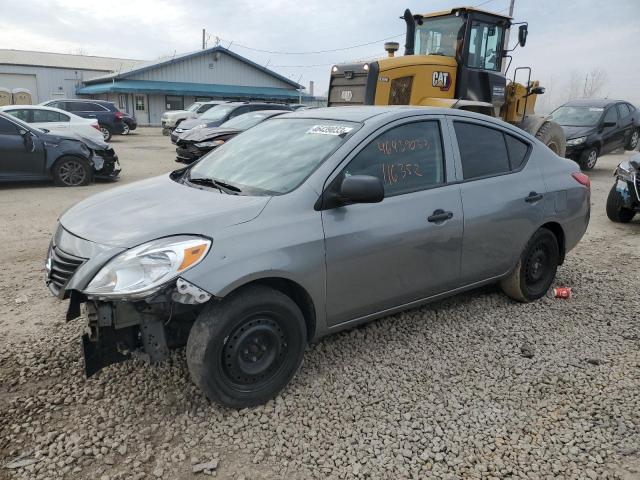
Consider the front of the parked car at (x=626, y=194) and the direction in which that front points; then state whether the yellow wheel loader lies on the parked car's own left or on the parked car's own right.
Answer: on the parked car's own right

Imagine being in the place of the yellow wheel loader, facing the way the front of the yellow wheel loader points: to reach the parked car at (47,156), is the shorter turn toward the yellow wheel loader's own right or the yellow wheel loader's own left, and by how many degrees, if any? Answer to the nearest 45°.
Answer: approximately 135° to the yellow wheel loader's own left

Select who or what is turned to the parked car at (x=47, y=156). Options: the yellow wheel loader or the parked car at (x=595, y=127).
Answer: the parked car at (x=595, y=127)

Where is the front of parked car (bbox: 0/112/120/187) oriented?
to the viewer's right

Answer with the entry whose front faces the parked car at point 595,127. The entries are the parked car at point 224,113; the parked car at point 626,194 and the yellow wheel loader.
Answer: the yellow wheel loader

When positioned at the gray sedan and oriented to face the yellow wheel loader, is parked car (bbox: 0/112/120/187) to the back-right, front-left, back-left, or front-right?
front-left

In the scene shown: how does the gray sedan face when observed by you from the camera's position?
facing the viewer and to the left of the viewer

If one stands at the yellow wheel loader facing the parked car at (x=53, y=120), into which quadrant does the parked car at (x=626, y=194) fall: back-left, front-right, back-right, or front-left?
back-left

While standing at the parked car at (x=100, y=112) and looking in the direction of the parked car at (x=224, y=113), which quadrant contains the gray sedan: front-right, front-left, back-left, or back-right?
front-right

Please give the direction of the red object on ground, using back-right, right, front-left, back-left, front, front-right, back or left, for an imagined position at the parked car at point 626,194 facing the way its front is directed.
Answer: front-left

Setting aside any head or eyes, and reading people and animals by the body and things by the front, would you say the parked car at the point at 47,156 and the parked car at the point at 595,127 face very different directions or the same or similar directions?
very different directions

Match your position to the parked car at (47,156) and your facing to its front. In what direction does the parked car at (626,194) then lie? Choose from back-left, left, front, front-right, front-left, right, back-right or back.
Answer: front-right
